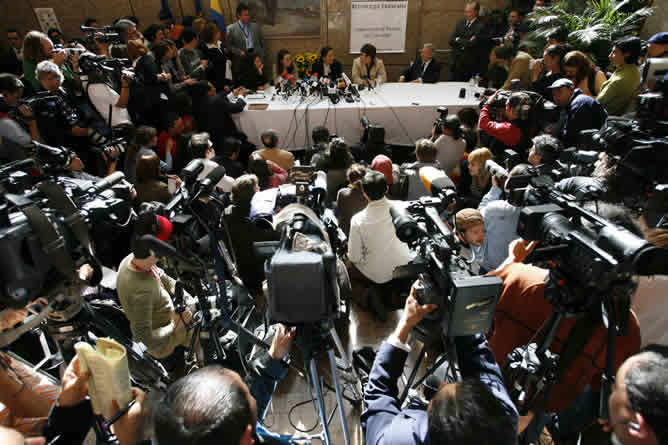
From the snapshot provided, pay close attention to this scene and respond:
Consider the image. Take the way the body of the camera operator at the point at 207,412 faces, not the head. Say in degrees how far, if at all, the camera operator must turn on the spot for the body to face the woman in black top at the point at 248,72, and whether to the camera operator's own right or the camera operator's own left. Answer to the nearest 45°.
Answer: approximately 45° to the camera operator's own left

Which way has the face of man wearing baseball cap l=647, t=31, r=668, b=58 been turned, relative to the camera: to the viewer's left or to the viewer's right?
to the viewer's left

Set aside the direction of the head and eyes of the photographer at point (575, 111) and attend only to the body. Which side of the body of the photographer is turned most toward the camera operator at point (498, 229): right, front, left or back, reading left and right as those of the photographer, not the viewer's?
left

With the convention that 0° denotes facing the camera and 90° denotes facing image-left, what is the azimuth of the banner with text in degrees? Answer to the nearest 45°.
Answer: approximately 0°

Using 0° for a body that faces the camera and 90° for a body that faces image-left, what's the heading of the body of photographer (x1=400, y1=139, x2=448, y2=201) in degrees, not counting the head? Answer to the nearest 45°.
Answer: approximately 180°

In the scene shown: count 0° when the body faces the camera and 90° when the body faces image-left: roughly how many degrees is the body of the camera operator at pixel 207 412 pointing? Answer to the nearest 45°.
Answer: approximately 225°

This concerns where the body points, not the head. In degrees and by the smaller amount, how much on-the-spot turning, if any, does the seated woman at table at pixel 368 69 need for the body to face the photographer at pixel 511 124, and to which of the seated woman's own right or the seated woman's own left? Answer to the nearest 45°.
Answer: approximately 45° to the seated woman's own left

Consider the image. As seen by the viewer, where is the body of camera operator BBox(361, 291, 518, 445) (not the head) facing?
away from the camera

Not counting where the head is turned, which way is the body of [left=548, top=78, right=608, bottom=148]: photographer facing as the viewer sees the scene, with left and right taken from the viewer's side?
facing to the left of the viewer

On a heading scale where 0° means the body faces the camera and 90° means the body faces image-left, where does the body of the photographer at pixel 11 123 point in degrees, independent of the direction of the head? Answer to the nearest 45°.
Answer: approximately 270°

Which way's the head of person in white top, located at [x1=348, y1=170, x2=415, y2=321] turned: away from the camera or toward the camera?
away from the camera

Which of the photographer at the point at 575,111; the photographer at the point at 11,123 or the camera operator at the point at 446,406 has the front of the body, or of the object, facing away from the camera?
the camera operator

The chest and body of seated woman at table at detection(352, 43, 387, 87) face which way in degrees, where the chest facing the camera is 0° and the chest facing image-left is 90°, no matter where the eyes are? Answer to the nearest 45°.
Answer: approximately 0°

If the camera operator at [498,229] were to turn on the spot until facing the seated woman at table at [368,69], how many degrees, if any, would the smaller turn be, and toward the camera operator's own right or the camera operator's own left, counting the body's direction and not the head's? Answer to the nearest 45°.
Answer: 0° — they already face them

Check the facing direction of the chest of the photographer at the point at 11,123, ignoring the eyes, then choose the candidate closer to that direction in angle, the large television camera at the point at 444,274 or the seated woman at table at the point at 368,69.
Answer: the seated woman at table
